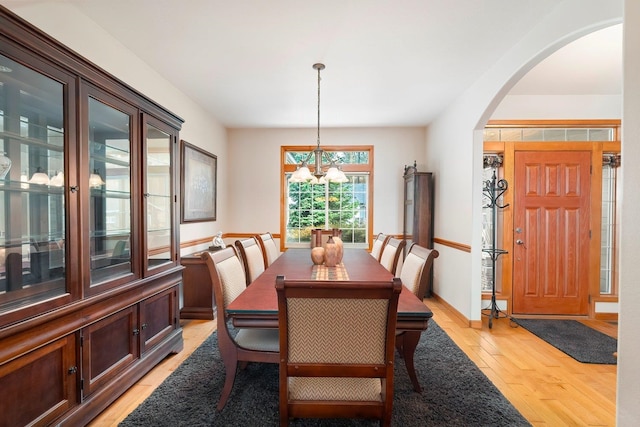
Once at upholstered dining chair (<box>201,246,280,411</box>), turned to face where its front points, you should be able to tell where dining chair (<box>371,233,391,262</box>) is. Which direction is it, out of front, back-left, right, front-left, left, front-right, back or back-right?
front-left

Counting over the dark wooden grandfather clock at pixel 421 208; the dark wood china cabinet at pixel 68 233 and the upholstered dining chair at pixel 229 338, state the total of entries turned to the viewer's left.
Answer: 1

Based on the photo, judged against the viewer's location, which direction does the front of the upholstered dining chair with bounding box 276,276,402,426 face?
facing away from the viewer

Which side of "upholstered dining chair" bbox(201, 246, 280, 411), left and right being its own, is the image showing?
right

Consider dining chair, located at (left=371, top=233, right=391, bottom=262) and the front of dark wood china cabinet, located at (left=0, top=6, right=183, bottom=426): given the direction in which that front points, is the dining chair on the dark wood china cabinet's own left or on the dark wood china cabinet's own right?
on the dark wood china cabinet's own left

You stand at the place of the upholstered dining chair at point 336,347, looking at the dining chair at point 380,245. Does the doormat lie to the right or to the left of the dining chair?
right

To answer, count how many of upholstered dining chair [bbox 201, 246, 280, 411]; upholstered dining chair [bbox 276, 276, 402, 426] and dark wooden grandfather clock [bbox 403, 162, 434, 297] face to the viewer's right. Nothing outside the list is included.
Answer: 1

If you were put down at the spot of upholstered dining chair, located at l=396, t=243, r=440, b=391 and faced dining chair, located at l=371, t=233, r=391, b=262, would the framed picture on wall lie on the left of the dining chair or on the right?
left

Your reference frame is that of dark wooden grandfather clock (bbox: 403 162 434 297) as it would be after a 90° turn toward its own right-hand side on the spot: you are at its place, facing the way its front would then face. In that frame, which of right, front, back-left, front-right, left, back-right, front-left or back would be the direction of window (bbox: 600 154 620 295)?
right

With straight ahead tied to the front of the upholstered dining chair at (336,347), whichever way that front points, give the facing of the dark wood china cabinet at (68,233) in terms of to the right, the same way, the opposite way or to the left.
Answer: to the right

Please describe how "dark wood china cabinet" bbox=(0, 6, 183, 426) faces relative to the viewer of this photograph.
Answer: facing the viewer and to the right of the viewer

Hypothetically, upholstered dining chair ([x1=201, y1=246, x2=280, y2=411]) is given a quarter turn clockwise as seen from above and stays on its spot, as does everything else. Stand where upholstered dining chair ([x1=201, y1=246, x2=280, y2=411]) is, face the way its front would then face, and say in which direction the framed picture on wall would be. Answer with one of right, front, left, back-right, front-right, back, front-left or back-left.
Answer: back

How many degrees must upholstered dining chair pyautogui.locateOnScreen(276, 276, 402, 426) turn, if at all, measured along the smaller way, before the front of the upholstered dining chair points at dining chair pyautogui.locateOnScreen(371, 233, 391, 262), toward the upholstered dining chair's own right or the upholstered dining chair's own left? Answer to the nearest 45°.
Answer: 0° — it already faces it

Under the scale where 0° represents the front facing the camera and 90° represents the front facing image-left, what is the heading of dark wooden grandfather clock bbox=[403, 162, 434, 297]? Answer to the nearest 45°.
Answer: approximately 90°

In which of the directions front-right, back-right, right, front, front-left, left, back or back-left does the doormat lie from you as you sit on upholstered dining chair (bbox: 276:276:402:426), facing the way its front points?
front-right

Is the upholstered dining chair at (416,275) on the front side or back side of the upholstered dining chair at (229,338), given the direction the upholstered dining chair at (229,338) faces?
on the front side

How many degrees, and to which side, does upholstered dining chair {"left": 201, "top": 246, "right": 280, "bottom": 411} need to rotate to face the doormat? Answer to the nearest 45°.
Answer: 0° — it already faces it
